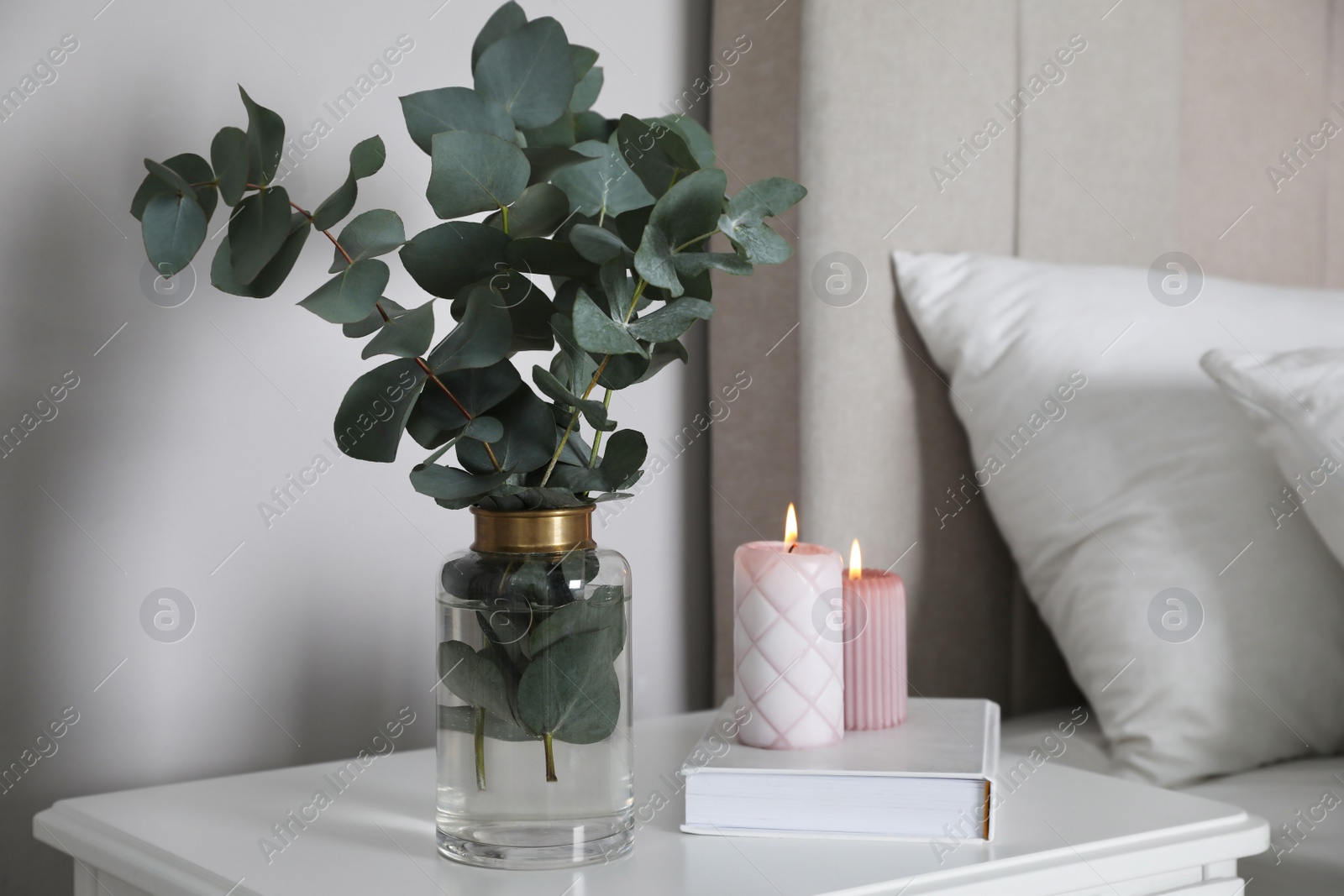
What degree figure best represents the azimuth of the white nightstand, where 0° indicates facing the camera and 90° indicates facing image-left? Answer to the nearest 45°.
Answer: approximately 315°

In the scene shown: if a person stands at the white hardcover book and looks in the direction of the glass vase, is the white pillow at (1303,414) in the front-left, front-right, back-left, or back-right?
back-right

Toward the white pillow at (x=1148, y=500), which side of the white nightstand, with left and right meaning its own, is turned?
left
